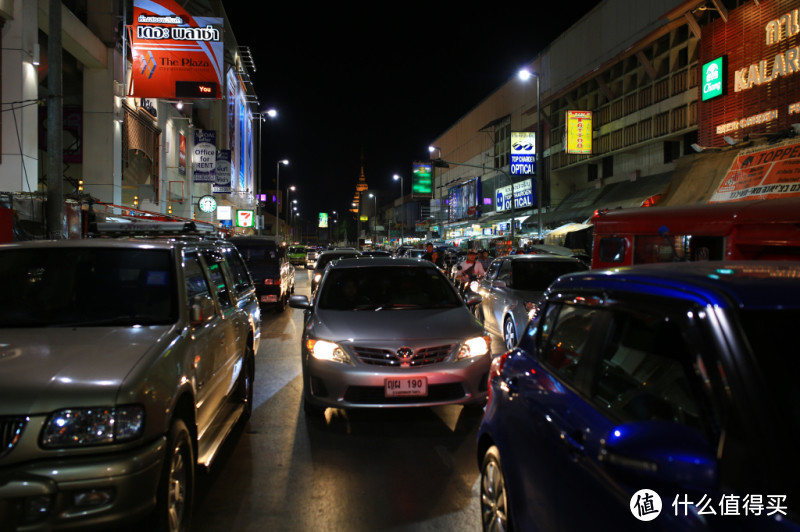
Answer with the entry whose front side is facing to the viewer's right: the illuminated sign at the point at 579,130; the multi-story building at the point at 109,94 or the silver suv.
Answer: the multi-story building

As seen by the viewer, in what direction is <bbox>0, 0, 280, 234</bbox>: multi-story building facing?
to the viewer's right

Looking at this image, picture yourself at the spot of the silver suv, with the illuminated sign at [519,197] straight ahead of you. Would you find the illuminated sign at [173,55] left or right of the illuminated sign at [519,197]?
left

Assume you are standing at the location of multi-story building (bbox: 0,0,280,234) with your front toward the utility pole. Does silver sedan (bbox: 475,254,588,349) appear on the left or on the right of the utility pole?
left

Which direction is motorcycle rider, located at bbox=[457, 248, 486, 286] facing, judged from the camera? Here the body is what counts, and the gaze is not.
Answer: toward the camera

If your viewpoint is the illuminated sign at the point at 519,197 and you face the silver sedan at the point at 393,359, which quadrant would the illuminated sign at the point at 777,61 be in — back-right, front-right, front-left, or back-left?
front-left

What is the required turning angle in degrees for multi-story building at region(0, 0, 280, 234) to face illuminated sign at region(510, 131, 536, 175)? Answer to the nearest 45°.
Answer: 0° — it already faces it

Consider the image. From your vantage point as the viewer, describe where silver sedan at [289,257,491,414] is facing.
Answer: facing the viewer

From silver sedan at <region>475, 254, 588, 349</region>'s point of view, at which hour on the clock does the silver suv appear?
The silver suv is roughly at 2 o'clock from the silver sedan.

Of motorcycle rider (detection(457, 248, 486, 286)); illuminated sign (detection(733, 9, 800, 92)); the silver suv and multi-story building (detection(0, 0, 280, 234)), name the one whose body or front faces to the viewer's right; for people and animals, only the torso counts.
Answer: the multi-story building

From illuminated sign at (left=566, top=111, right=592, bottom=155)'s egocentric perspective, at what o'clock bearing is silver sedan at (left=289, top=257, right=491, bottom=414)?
The silver sedan is roughly at 12 o'clock from the illuminated sign.

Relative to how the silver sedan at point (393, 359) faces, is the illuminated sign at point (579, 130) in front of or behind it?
behind

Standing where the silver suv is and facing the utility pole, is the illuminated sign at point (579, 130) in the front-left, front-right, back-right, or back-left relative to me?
front-right

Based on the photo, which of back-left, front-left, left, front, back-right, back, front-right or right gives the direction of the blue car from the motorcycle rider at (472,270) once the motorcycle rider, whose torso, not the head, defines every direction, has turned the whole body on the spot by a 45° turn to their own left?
front-right

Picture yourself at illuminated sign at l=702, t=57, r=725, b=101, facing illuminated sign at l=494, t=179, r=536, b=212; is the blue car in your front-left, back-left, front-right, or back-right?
back-left
